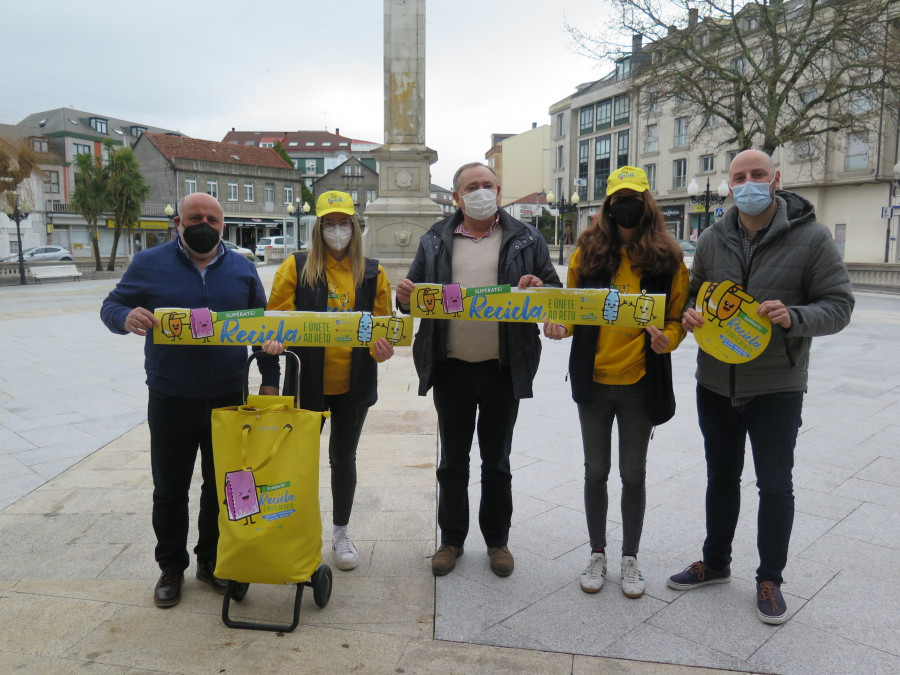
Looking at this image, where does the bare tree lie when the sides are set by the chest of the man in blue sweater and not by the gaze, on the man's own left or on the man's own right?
on the man's own left

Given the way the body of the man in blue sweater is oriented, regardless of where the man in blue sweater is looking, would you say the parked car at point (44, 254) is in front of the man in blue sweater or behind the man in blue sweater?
behind

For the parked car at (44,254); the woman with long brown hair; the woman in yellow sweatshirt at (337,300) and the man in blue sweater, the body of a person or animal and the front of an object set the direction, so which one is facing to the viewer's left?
the parked car

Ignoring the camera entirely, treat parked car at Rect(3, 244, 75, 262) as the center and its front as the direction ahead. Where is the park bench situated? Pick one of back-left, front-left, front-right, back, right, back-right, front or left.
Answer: left

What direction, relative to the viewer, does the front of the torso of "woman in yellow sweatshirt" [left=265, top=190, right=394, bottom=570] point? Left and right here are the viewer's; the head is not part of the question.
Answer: facing the viewer

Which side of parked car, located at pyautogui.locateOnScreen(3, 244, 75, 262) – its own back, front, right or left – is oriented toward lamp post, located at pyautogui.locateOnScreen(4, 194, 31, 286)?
left

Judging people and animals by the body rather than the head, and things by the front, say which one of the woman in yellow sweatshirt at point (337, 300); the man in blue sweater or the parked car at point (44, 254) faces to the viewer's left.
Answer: the parked car

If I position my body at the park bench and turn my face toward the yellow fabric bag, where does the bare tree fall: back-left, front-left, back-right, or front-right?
front-left

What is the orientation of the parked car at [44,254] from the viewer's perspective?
to the viewer's left

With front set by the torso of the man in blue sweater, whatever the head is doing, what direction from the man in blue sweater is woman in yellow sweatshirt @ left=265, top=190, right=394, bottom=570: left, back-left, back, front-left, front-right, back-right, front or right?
left

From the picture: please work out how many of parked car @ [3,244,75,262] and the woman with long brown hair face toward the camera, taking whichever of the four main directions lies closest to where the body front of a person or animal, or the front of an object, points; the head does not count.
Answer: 1

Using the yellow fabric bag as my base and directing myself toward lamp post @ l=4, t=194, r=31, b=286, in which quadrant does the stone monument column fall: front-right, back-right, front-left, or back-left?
front-right

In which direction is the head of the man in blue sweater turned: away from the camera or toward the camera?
toward the camera

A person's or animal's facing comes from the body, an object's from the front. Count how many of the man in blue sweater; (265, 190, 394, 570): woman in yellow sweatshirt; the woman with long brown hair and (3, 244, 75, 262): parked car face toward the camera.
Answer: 3

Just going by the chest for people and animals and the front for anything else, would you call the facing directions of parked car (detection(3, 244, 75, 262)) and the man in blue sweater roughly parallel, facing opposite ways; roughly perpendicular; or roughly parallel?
roughly perpendicular

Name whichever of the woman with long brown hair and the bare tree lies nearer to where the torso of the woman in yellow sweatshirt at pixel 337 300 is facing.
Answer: the woman with long brown hair

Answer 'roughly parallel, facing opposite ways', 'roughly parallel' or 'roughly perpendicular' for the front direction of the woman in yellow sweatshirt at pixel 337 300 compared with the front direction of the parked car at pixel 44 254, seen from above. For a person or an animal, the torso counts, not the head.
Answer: roughly perpendicular

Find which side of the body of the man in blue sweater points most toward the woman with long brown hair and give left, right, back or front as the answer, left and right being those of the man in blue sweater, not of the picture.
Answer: left

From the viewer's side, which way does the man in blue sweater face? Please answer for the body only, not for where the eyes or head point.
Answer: toward the camera

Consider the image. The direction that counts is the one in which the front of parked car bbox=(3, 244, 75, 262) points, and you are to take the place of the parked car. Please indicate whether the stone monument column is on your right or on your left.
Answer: on your left
